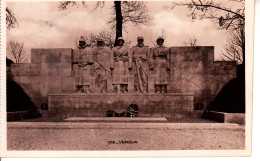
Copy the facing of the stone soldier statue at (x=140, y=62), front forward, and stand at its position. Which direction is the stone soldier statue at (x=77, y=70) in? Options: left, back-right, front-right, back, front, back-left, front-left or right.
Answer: right

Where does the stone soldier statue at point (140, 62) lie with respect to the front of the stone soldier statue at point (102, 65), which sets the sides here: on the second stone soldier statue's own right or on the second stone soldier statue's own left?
on the second stone soldier statue's own left

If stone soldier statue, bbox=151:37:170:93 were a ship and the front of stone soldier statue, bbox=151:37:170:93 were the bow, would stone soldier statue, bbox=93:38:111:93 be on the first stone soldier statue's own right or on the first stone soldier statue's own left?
on the first stone soldier statue's own right

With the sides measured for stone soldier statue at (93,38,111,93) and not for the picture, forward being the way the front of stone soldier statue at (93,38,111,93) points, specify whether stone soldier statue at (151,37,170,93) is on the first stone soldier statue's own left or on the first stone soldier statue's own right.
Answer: on the first stone soldier statue's own left

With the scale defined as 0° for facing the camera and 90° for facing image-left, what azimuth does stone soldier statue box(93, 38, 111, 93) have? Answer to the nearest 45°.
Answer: approximately 0°

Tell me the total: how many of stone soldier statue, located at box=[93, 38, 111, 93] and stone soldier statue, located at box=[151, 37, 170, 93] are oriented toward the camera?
2

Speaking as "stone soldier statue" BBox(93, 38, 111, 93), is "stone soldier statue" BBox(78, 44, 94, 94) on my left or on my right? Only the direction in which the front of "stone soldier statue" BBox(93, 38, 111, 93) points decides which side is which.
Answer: on my right
